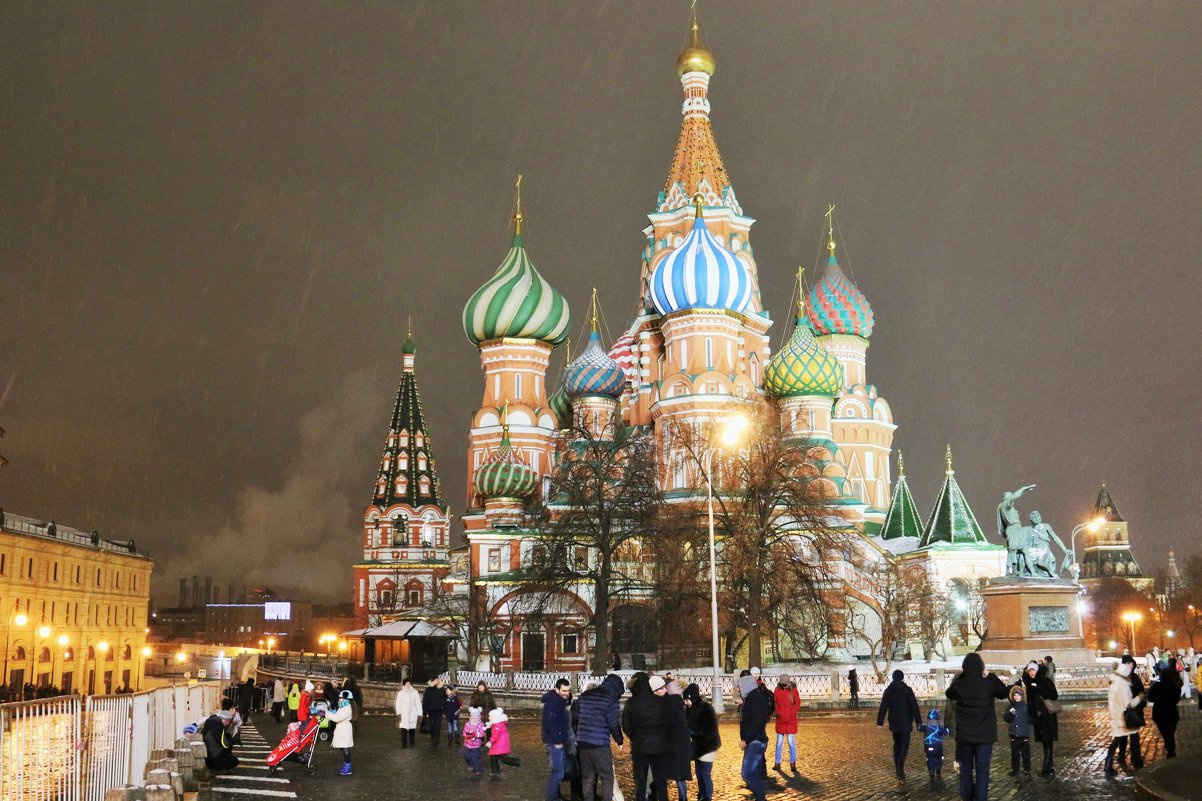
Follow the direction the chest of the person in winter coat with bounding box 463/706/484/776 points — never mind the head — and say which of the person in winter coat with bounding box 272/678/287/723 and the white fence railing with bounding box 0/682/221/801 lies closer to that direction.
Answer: the white fence railing

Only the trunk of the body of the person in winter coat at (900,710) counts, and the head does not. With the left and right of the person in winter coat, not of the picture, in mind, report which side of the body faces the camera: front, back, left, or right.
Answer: back

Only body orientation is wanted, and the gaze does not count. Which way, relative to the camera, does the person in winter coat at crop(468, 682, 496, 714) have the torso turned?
toward the camera

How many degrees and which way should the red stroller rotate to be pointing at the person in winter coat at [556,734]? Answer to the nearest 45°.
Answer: approximately 135° to its left

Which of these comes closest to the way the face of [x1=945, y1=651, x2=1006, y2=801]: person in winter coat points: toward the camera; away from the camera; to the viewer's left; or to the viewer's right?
away from the camera

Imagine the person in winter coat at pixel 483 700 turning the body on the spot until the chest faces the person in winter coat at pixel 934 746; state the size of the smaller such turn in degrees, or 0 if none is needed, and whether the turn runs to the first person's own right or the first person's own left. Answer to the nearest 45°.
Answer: approximately 45° to the first person's own left

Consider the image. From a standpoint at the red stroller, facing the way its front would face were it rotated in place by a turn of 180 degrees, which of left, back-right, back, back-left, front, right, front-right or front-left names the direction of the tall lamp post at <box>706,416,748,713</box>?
front-left

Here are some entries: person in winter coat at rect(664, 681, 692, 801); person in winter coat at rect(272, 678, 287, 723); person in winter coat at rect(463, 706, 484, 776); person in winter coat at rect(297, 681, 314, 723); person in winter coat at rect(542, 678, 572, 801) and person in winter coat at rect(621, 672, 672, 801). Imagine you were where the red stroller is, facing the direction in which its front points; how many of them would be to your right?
2

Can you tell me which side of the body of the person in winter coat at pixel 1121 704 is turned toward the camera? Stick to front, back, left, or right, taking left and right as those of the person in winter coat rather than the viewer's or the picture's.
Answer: right

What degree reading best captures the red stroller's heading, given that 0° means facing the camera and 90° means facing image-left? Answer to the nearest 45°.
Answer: approximately 90°

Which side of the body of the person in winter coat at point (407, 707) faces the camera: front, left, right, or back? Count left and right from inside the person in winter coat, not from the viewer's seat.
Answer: front
